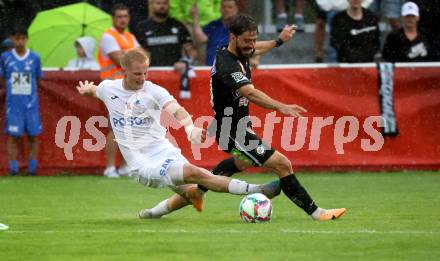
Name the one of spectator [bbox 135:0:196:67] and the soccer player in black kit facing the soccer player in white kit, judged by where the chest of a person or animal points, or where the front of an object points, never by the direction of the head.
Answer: the spectator

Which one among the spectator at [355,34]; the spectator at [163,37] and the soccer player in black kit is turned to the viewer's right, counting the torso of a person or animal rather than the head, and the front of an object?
the soccer player in black kit

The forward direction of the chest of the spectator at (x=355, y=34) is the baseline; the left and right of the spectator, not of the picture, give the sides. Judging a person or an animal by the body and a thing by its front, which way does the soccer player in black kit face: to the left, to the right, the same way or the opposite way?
to the left

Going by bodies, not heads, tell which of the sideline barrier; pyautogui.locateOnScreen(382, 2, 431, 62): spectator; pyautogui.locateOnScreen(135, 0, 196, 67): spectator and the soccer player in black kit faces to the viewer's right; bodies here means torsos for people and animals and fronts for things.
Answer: the soccer player in black kit

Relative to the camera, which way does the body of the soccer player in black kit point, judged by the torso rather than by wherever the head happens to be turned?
to the viewer's right

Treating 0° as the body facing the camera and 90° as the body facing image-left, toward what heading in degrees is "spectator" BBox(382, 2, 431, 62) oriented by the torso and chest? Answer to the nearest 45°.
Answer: approximately 0°

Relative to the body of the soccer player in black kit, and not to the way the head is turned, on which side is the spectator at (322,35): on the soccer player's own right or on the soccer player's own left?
on the soccer player's own left

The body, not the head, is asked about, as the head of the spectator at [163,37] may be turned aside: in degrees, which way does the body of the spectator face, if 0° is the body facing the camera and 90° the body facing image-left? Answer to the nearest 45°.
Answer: approximately 0°
